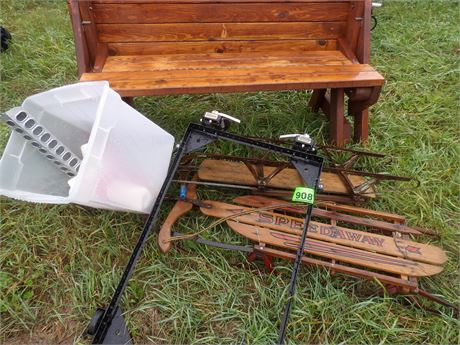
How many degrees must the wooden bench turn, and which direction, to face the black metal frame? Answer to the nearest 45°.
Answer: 0° — it already faces it

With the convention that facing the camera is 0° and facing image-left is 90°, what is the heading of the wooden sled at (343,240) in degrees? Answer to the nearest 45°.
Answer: approximately 90°

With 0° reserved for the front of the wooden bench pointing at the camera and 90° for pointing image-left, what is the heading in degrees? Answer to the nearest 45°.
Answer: approximately 0°

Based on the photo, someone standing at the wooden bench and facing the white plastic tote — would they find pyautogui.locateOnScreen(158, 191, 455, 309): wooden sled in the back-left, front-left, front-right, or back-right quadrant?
front-left

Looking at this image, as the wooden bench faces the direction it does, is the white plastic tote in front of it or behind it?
in front

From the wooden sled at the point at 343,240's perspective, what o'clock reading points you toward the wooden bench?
The wooden bench is roughly at 2 o'clock from the wooden sled.

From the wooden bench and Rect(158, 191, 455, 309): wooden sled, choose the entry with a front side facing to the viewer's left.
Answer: the wooden sled

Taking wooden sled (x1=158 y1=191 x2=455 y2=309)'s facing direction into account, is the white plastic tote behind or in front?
in front

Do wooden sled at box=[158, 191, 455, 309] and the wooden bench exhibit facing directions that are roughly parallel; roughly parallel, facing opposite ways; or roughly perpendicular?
roughly perpendicular
